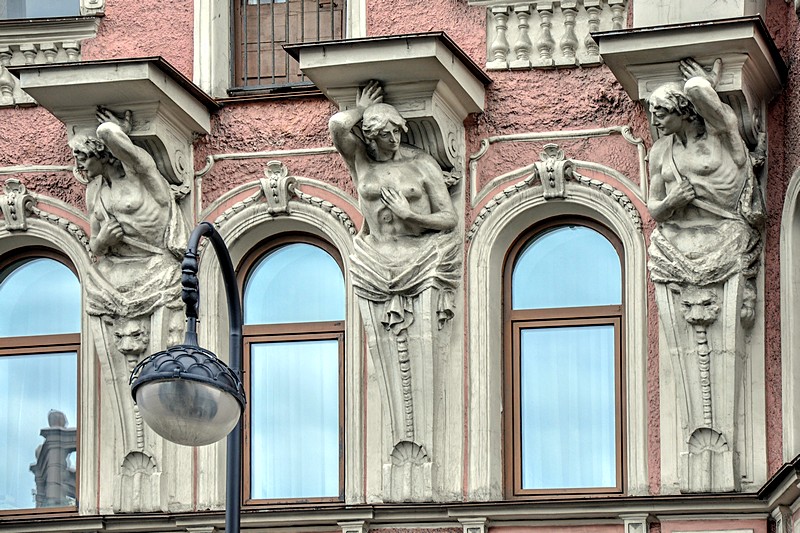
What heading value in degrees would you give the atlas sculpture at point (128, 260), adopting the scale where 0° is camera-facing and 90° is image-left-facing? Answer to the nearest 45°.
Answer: approximately 45°

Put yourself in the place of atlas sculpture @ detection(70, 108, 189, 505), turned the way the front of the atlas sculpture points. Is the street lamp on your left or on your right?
on your left

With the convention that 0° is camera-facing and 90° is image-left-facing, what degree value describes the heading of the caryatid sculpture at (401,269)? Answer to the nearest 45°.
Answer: approximately 0°

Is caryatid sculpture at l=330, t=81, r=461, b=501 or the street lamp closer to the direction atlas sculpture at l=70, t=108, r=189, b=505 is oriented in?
the street lamp

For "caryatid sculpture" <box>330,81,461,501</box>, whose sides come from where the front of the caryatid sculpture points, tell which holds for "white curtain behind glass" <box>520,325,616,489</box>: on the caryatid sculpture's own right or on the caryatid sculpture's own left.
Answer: on the caryatid sculpture's own left

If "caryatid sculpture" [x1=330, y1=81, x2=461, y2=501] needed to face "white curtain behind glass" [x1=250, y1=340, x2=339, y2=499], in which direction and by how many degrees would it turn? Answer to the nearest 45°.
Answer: approximately 135° to its right

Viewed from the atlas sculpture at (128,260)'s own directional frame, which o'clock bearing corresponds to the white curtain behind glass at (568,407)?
The white curtain behind glass is roughly at 8 o'clock from the atlas sculpture.

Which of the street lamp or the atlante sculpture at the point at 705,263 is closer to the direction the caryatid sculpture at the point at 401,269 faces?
the street lamp

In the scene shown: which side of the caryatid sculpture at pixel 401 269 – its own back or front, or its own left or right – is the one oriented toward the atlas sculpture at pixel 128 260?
right

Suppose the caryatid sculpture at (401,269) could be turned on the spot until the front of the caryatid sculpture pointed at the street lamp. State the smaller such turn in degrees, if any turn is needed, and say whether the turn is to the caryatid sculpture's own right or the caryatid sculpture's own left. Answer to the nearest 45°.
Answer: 0° — it already faces it

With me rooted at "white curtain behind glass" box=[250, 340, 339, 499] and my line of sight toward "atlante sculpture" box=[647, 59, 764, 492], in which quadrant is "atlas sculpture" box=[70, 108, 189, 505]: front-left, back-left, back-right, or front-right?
back-right
